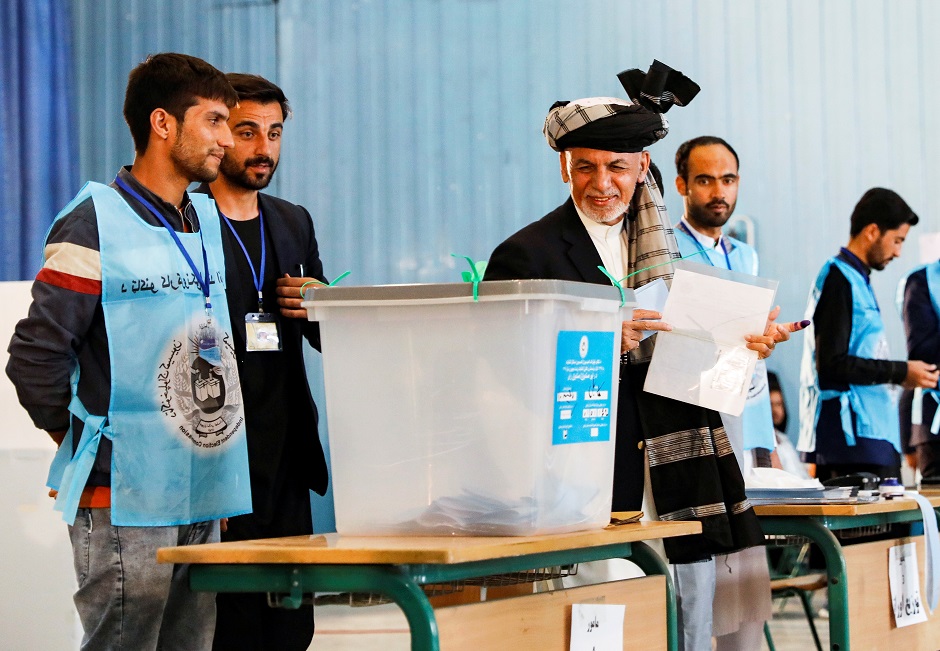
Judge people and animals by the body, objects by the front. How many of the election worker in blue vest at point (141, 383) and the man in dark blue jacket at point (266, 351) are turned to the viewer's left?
0

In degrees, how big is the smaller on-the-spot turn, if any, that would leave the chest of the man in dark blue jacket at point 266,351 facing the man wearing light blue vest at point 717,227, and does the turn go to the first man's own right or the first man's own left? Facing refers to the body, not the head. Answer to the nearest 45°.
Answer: approximately 90° to the first man's own left

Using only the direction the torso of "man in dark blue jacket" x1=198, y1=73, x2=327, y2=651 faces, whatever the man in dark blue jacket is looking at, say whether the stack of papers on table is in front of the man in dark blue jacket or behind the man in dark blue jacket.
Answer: in front

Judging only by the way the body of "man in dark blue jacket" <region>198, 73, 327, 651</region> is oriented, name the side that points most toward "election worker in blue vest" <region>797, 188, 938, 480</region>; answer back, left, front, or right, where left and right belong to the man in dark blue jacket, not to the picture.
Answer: left

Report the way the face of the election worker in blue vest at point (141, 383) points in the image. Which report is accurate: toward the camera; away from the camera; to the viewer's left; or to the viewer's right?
to the viewer's right

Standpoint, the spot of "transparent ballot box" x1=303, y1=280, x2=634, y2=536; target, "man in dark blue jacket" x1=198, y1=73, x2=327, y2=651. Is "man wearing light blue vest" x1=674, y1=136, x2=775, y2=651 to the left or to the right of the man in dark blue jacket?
right

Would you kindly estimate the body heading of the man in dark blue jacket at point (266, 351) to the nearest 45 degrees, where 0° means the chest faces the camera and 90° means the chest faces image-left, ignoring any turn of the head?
approximately 315°

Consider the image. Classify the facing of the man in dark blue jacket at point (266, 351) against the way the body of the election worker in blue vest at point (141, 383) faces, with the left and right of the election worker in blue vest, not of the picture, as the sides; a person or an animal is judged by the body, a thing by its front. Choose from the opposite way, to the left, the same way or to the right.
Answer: the same way

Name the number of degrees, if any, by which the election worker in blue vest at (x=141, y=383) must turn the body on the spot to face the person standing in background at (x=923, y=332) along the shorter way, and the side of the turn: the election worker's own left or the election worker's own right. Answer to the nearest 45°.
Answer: approximately 90° to the election worker's own left

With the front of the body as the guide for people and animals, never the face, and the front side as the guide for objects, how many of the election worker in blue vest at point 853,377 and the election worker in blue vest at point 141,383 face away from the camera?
0

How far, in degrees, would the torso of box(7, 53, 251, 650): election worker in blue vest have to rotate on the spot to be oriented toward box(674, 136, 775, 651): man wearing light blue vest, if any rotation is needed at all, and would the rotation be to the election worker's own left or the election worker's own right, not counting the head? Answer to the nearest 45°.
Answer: approximately 90° to the election worker's own left
